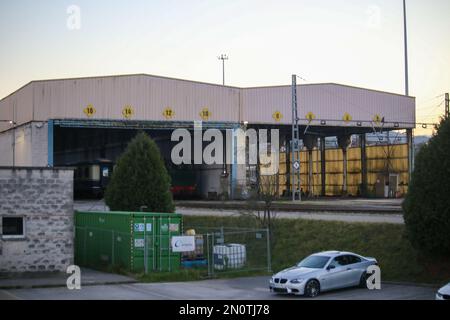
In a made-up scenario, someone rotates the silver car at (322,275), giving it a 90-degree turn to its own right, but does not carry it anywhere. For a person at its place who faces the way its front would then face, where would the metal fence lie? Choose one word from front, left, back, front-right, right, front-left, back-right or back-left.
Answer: front

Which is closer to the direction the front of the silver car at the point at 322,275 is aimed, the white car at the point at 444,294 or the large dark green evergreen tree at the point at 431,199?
the white car

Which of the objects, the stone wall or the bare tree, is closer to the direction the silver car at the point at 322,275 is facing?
the stone wall

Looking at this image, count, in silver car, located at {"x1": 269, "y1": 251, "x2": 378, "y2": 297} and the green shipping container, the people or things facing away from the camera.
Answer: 0

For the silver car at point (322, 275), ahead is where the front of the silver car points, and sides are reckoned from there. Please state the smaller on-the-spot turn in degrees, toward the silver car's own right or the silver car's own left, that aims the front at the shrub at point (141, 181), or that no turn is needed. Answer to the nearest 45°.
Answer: approximately 90° to the silver car's own right

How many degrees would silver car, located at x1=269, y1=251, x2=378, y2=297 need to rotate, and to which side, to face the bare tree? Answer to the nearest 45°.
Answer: approximately 135° to its right
